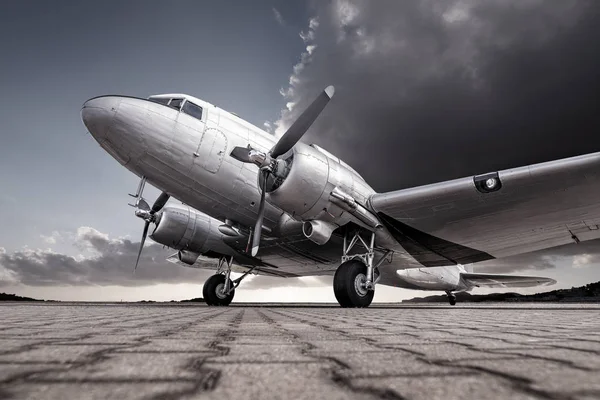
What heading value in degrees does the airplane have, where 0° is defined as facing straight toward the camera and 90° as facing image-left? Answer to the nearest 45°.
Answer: approximately 45°
